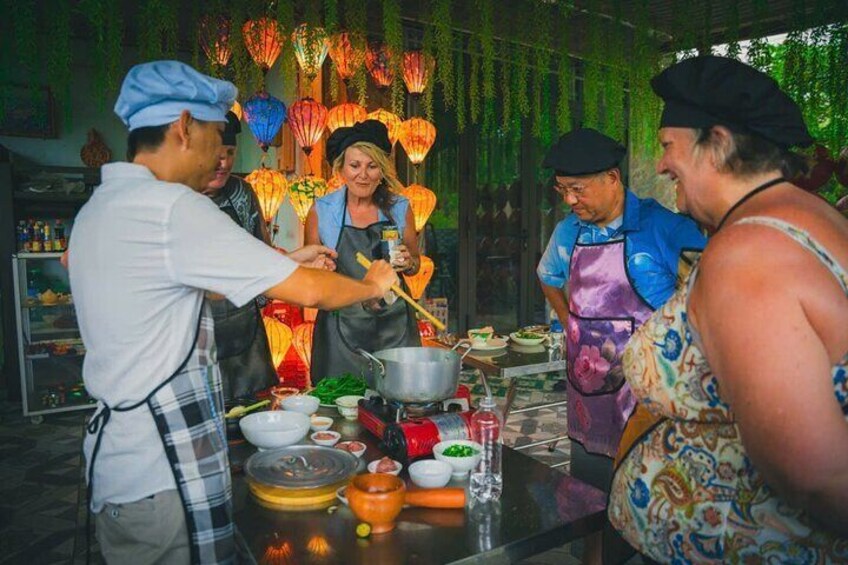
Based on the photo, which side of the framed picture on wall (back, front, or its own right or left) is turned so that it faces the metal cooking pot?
front

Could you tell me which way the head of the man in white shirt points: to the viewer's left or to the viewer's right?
to the viewer's right

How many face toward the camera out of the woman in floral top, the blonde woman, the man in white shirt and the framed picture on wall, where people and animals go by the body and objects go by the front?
2

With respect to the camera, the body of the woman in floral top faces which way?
to the viewer's left

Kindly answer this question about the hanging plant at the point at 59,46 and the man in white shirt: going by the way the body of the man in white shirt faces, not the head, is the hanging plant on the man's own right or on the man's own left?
on the man's own left

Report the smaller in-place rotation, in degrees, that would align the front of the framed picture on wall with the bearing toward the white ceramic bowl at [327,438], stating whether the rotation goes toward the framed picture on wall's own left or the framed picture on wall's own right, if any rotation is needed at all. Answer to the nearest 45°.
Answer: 0° — it already faces it

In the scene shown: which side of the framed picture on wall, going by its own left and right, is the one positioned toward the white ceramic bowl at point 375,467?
front

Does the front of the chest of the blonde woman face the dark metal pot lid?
yes

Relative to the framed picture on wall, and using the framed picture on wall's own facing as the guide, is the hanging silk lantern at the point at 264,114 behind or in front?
in front

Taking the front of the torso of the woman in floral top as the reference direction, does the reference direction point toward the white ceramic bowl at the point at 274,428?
yes

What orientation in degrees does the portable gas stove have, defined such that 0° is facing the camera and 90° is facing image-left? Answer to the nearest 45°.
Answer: approximately 45°

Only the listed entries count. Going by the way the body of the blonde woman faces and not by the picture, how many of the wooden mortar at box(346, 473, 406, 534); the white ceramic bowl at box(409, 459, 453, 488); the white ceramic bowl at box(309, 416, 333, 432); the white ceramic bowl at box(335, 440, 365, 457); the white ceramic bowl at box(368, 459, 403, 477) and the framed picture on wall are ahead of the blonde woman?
5

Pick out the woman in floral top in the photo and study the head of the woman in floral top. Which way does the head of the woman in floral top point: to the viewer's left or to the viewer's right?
to the viewer's left

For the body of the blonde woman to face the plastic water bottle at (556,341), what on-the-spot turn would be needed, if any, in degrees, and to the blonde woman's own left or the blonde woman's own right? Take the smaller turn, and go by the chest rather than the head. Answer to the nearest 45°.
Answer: approximately 90° to the blonde woman's own left

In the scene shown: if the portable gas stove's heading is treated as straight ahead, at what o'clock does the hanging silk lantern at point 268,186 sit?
The hanging silk lantern is roughly at 4 o'clock from the portable gas stove.

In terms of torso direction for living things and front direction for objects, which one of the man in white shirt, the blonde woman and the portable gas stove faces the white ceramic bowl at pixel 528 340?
the man in white shirt

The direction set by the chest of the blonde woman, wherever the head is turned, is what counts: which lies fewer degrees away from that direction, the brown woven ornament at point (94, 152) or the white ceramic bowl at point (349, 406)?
the white ceramic bowl

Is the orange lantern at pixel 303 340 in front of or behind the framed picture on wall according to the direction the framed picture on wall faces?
in front
